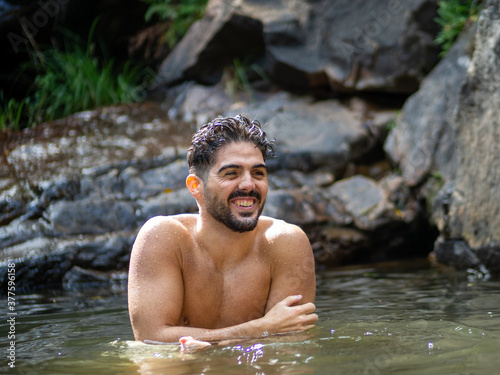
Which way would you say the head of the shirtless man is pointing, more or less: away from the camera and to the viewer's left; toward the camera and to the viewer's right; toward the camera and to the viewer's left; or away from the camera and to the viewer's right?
toward the camera and to the viewer's right

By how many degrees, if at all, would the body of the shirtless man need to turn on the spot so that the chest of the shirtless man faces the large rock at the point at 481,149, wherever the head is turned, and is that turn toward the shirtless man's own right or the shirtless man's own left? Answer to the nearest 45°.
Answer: approximately 135° to the shirtless man's own left

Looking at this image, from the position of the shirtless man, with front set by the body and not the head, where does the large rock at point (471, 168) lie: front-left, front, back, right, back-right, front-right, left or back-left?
back-left

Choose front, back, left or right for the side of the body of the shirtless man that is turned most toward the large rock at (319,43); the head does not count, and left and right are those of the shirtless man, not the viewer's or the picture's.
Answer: back

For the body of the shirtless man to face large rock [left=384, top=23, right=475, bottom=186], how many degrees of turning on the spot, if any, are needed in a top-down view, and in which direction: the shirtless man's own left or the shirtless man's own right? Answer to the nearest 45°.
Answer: approximately 135° to the shirtless man's own left

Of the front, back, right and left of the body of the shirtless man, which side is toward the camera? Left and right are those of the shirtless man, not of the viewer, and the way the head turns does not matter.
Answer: front
